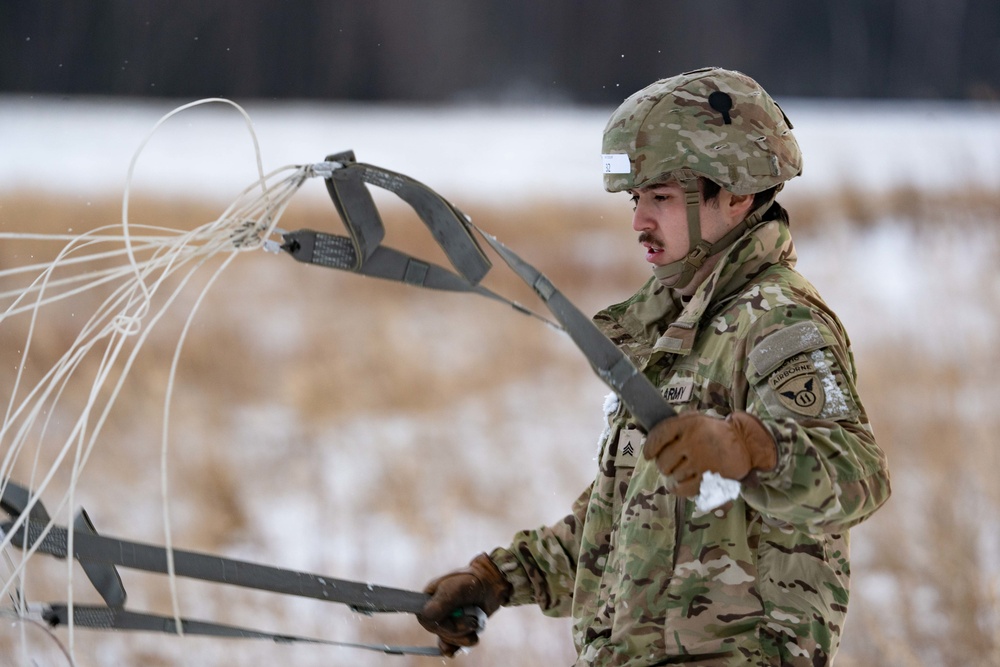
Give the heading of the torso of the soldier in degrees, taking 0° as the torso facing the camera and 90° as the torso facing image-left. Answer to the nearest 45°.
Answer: approximately 45°
